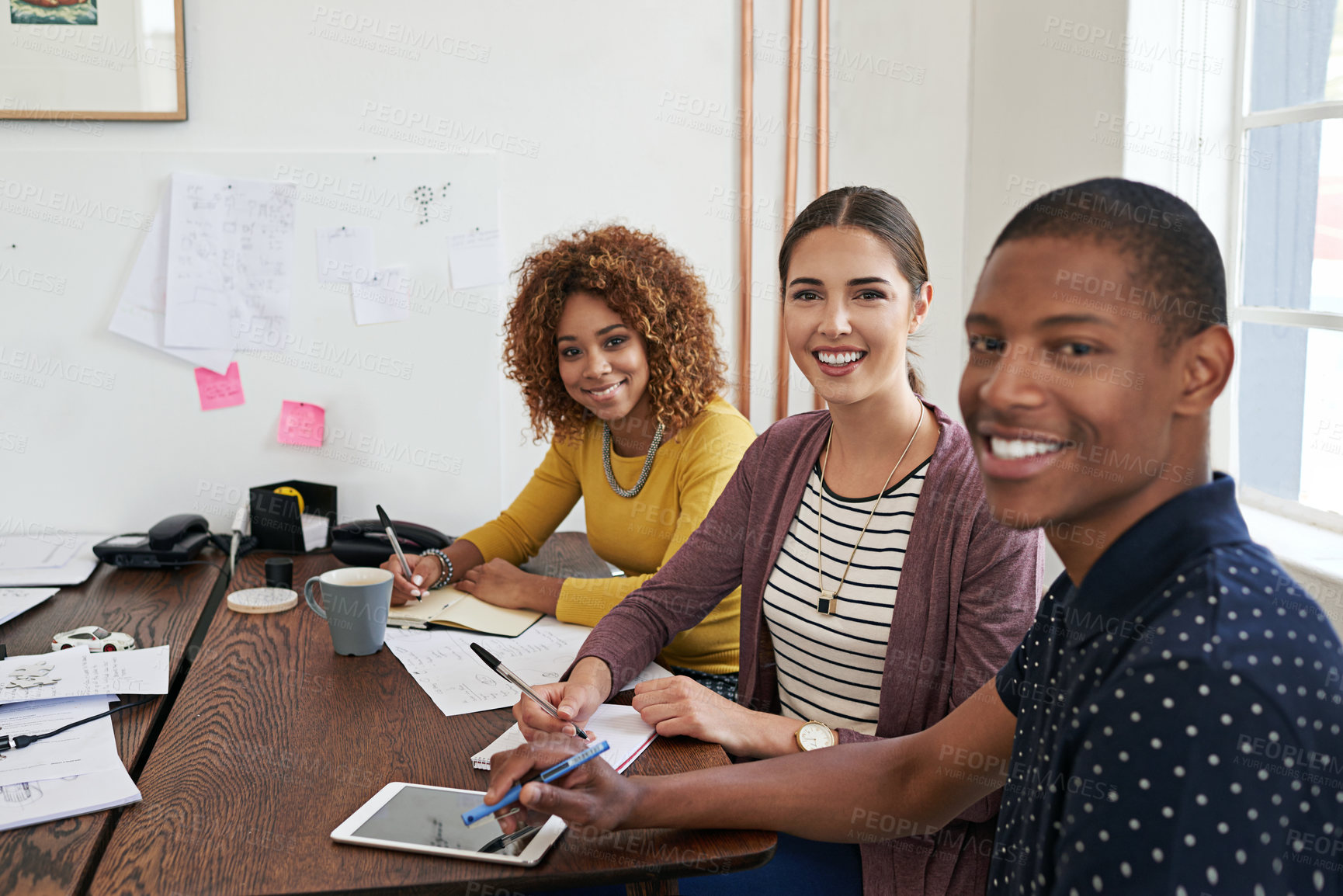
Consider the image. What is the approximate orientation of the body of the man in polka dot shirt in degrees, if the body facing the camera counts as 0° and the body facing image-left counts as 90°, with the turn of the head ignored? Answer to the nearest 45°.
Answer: approximately 90°

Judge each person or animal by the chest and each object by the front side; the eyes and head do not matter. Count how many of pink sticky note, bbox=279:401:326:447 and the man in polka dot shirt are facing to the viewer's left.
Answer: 1

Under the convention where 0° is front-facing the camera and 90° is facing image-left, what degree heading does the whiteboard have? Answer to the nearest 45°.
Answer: approximately 0°
